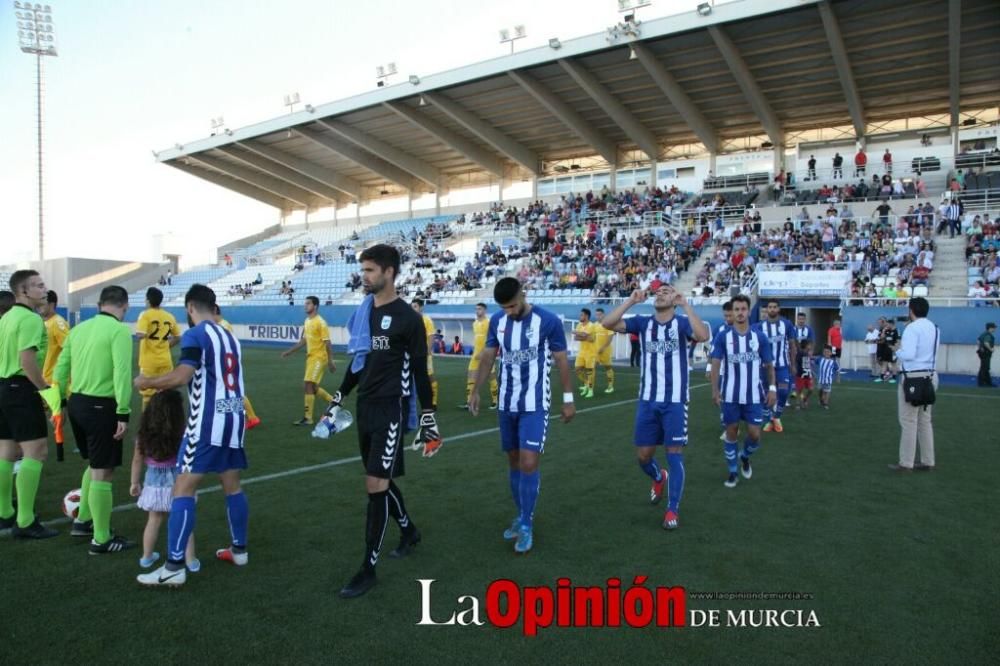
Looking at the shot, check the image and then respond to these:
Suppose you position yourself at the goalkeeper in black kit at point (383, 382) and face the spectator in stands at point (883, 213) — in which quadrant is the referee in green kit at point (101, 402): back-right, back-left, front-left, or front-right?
back-left

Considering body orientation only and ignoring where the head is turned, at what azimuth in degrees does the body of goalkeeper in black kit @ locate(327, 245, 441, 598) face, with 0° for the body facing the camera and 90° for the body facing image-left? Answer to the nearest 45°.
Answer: approximately 45°

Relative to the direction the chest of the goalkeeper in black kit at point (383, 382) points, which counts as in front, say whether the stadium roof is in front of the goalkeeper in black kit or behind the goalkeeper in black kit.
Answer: behind

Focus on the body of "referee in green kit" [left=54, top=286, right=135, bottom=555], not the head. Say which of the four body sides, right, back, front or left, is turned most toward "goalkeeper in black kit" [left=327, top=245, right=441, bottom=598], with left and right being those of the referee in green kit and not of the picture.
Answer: right

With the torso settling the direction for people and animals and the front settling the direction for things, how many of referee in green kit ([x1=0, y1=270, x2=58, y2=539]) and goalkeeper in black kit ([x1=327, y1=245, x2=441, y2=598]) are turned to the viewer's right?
1

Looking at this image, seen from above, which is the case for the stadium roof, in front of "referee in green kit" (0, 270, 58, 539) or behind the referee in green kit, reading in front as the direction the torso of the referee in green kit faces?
in front

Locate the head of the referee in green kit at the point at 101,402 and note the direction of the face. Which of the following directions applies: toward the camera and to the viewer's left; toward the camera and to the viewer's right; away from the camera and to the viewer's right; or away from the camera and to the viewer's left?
away from the camera and to the viewer's right

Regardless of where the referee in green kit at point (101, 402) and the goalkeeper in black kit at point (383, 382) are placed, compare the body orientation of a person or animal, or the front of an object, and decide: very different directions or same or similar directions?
very different directions

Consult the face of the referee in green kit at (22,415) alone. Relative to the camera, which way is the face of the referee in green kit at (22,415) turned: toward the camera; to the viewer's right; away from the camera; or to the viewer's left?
to the viewer's right

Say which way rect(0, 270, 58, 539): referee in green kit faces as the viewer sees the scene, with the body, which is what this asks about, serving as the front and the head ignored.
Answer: to the viewer's right

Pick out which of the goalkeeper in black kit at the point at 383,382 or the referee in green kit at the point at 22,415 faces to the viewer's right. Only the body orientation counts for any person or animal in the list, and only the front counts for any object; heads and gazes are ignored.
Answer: the referee in green kit

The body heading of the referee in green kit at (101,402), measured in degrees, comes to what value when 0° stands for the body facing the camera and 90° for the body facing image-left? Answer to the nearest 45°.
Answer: approximately 225°
